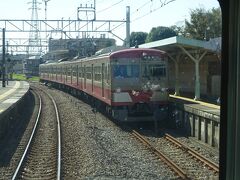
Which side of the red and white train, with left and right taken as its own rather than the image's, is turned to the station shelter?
left

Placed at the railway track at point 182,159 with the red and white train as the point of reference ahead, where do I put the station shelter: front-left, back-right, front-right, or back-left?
front-right

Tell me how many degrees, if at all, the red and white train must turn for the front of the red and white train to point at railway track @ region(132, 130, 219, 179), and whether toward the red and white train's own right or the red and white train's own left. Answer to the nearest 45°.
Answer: approximately 45° to the red and white train's own right

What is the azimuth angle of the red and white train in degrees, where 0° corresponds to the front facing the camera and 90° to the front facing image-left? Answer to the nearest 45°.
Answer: approximately 315°

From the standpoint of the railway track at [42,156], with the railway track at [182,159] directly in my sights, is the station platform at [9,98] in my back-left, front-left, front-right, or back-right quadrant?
back-left

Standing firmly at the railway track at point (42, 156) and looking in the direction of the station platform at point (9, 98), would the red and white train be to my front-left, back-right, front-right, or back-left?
front-right

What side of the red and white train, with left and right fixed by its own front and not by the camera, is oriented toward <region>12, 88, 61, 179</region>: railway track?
right

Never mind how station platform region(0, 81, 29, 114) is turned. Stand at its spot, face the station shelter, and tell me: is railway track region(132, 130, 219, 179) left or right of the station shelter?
right

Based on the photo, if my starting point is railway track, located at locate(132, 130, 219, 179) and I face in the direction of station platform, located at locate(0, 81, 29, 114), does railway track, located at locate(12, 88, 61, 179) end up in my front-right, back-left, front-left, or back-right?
front-left
